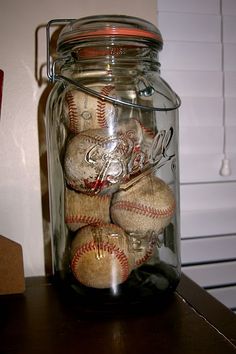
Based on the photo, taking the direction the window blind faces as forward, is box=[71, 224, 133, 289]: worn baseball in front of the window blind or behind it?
in front

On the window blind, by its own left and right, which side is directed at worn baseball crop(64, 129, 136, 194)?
front

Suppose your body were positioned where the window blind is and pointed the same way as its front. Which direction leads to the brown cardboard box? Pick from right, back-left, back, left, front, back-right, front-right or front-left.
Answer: front-right

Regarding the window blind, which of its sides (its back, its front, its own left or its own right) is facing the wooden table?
front

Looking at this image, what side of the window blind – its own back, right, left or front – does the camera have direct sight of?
front
